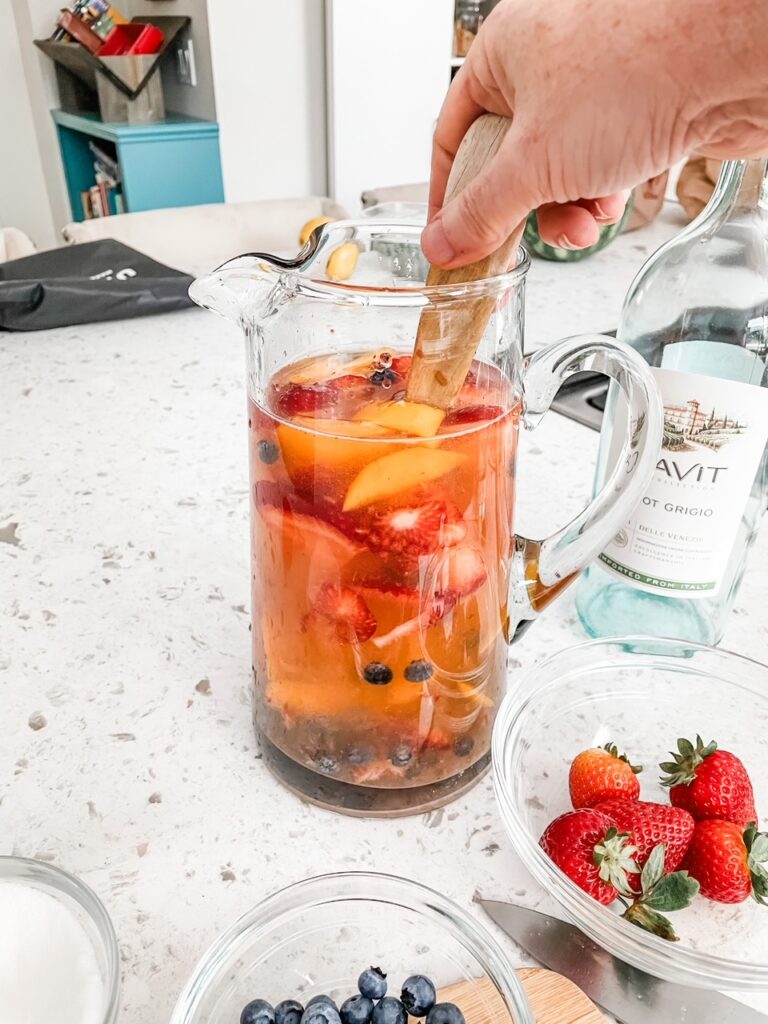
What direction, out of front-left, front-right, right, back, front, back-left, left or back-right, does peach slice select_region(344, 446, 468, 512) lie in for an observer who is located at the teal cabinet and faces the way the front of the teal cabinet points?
front-left

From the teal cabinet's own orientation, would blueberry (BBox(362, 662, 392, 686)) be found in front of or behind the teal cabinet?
in front

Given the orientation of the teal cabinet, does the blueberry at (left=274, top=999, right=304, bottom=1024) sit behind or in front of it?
in front

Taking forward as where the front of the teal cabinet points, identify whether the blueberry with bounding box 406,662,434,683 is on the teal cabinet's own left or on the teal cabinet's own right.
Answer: on the teal cabinet's own left

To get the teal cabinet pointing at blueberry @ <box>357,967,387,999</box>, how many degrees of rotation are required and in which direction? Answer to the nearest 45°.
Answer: approximately 45° to its left

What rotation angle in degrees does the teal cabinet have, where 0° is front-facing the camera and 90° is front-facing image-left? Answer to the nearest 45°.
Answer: approximately 45°

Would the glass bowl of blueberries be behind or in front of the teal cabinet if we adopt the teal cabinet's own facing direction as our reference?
in front

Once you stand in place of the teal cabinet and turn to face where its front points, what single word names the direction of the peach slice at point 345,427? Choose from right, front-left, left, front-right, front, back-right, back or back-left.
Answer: front-left
